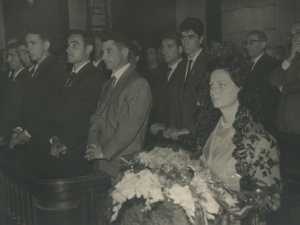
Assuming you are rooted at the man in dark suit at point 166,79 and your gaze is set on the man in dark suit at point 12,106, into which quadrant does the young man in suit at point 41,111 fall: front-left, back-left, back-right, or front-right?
front-left

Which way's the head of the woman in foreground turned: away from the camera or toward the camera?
toward the camera

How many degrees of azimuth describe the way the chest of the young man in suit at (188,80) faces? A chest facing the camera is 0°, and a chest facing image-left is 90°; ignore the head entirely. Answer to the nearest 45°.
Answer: approximately 45°

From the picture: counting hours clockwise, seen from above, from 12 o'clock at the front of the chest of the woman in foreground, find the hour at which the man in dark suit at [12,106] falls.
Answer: The man in dark suit is roughly at 3 o'clock from the woman in foreground.

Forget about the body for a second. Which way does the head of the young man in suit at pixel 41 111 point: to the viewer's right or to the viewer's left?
to the viewer's left

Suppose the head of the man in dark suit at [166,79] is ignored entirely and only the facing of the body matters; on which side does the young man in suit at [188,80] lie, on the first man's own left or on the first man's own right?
on the first man's own left

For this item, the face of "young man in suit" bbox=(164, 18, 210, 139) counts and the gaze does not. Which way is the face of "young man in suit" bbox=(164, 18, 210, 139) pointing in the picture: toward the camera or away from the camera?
toward the camera

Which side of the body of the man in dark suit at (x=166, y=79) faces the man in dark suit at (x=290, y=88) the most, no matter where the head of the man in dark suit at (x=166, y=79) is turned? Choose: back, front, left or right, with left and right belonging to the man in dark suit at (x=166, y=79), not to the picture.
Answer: left

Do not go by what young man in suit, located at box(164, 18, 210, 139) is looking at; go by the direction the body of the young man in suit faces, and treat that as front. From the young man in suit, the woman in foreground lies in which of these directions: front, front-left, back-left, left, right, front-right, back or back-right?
front-left

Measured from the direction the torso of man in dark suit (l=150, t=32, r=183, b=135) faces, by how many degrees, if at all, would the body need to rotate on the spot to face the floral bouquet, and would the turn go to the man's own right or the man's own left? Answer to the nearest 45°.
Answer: approximately 45° to the man's own left

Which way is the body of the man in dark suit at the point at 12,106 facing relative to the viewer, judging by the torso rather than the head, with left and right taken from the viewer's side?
facing the viewer and to the left of the viewer

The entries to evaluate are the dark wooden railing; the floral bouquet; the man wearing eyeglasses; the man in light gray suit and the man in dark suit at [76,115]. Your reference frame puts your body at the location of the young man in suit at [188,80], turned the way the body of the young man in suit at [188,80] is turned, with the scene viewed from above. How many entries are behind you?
1

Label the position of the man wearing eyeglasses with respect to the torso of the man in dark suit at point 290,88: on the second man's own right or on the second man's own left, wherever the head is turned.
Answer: on the second man's own right
